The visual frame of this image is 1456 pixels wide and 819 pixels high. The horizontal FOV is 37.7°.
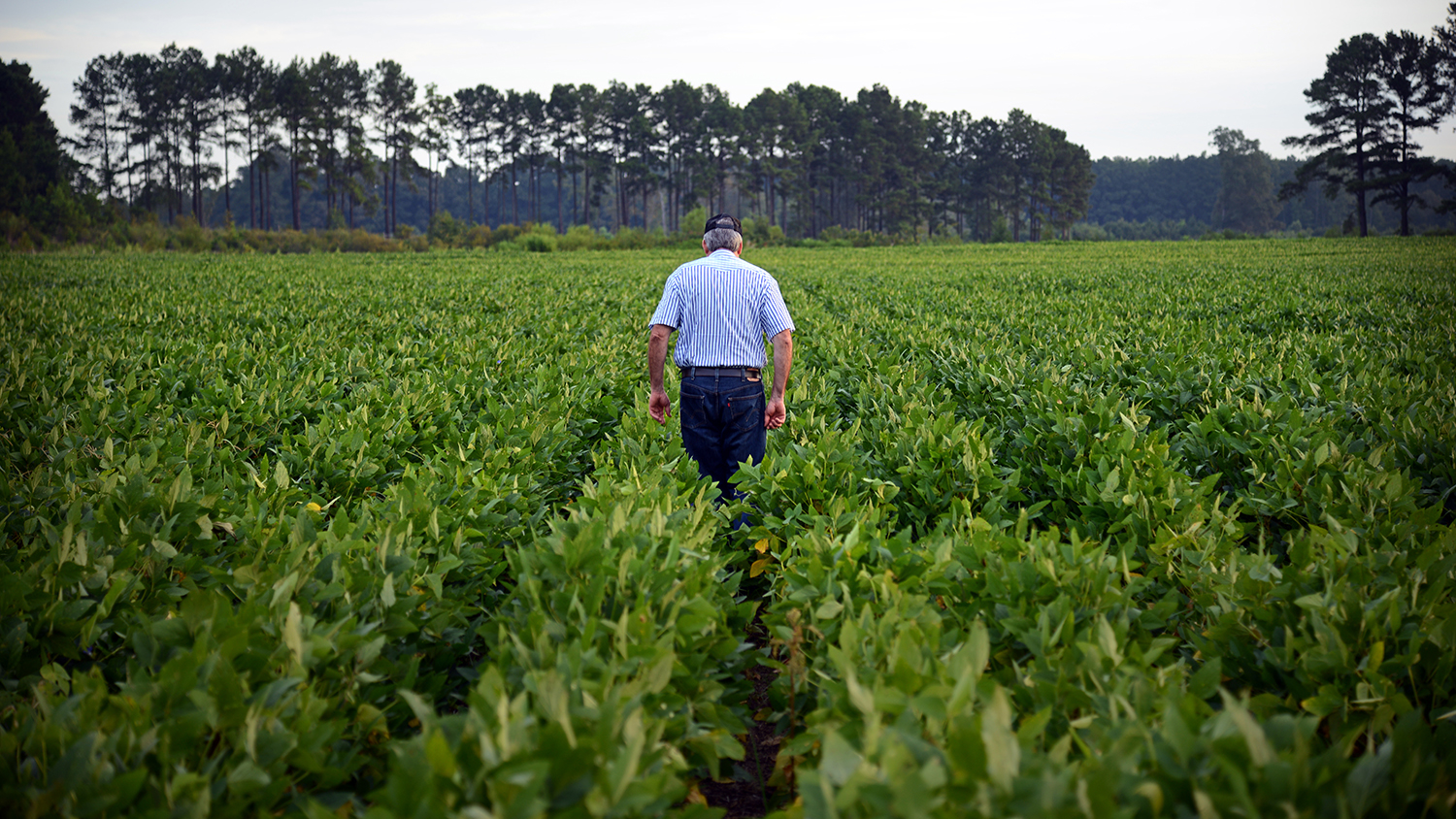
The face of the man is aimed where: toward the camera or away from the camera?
away from the camera

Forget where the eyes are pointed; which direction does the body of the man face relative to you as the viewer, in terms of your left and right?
facing away from the viewer
